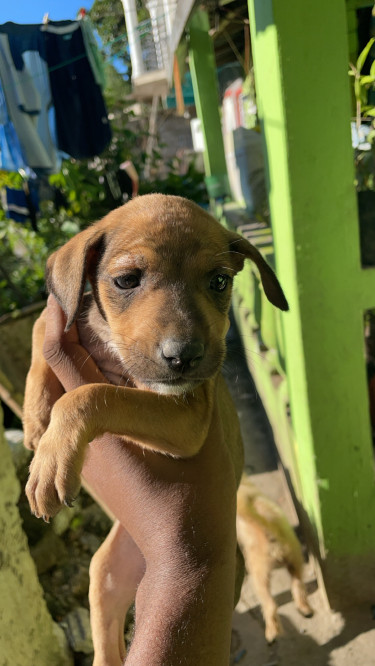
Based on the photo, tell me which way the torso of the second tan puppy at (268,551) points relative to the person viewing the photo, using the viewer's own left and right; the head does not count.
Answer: facing away from the viewer and to the left of the viewer

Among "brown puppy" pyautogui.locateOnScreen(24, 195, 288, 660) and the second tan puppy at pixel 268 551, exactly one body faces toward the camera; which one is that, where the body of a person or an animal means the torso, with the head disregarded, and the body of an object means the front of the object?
the brown puppy

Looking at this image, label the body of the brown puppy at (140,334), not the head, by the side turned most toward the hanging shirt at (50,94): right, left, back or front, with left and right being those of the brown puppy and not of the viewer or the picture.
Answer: back

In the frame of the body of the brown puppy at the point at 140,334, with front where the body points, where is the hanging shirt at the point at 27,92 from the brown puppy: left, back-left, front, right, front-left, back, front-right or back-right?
back

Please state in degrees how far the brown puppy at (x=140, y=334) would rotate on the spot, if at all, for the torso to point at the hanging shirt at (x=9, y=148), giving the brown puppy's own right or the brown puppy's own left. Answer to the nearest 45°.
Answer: approximately 180°

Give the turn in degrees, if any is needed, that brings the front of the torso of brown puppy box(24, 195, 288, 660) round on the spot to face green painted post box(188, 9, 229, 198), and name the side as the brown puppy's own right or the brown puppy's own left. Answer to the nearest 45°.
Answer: approximately 180°

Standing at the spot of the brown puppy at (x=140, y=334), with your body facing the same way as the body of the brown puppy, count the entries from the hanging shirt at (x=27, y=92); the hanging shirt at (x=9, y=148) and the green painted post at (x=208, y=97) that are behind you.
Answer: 3

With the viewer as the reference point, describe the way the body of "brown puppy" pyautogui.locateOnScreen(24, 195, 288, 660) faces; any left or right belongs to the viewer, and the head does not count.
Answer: facing the viewer

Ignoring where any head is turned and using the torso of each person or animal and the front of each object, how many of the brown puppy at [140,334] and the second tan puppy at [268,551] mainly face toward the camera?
1

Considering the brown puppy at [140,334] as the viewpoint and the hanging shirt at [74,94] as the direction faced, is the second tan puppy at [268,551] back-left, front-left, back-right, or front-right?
front-right
